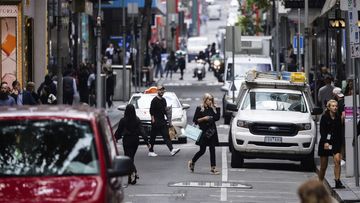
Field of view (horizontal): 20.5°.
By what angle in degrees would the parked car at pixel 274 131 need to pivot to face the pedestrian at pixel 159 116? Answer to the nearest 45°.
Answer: approximately 135° to its right

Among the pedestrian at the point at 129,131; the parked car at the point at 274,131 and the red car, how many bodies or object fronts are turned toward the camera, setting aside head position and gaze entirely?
2

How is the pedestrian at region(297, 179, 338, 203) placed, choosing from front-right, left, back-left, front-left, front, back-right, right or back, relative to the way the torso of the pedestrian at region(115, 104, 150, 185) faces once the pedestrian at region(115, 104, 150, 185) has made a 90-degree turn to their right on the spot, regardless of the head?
right

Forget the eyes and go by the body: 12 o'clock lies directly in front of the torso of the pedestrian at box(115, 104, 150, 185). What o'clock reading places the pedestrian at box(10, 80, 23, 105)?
the pedestrian at box(10, 80, 23, 105) is roughly at 11 o'clock from the pedestrian at box(115, 104, 150, 185).

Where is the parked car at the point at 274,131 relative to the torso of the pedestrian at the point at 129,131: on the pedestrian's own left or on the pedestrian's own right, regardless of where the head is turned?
on the pedestrian's own right

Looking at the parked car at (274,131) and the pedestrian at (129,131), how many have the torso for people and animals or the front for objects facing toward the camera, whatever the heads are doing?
1

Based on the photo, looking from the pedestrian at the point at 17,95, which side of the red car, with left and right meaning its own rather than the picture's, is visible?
back

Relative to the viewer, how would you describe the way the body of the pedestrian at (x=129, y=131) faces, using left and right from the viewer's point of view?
facing away from the viewer

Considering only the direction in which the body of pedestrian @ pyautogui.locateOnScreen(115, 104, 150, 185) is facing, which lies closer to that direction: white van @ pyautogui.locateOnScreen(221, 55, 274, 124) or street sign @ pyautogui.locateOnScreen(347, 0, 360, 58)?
the white van

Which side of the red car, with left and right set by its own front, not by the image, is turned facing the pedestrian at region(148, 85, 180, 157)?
back

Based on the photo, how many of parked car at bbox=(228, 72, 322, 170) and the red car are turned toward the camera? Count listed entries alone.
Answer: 2
